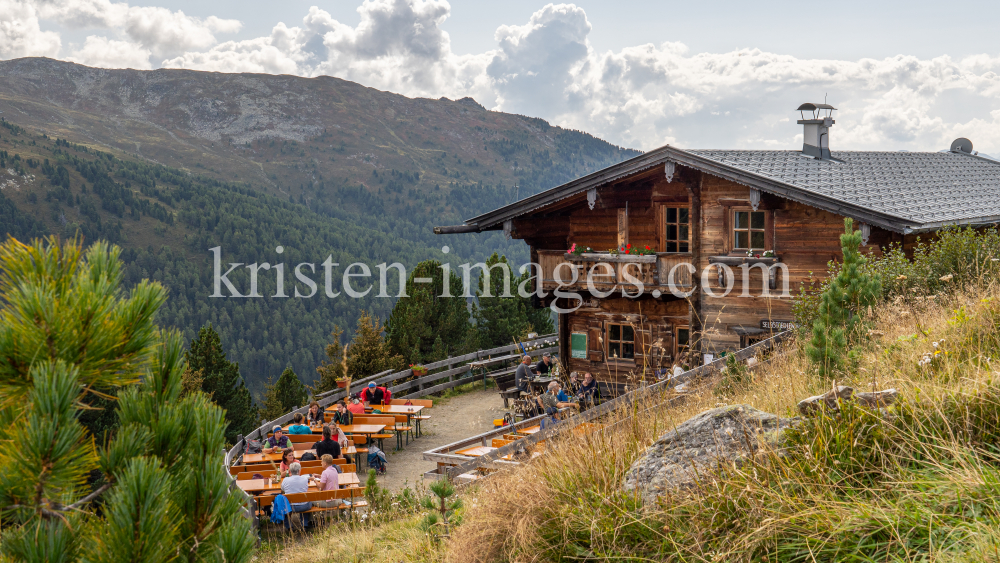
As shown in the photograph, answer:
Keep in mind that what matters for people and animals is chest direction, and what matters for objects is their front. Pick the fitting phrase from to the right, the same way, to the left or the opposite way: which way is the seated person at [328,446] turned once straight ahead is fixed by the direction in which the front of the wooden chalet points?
to the right

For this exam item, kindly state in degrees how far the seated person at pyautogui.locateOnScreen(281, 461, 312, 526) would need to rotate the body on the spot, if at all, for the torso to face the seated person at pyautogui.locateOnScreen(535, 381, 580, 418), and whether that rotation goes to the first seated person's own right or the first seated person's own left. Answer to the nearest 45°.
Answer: approximately 90° to the first seated person's own right

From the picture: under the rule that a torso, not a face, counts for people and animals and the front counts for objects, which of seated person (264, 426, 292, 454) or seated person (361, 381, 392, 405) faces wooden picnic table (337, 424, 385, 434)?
seated person (361, 381, 392, 405)

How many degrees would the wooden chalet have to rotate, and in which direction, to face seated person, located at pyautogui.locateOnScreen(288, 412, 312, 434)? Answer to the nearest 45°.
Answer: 0° — it already faces them

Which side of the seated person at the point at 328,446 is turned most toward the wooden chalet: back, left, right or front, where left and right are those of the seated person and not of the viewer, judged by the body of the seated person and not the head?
right

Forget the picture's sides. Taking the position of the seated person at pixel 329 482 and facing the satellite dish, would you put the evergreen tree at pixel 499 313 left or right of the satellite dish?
left

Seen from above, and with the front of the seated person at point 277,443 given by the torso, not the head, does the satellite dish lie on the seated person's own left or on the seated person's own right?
on the seated person's own left

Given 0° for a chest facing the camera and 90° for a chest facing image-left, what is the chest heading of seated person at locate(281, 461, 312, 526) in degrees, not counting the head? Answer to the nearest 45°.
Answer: approximately 180°

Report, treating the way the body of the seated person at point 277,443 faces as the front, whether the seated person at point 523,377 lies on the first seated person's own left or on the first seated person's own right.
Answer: on the first seated person's own left

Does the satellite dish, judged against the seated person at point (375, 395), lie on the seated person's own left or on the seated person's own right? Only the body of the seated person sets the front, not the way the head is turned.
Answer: on the seated person's own left
